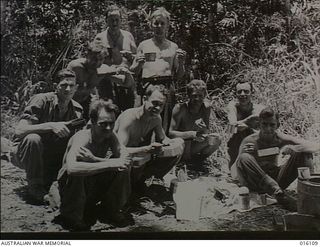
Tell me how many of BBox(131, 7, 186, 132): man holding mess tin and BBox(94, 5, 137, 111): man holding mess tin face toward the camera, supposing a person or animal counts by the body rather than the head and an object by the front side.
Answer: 2

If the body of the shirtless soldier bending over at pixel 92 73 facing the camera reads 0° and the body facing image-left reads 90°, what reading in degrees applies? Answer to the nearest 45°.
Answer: approximately 315°

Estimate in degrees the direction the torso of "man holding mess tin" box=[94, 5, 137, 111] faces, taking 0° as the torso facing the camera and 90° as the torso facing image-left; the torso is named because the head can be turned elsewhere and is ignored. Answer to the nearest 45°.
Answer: approximately 0°

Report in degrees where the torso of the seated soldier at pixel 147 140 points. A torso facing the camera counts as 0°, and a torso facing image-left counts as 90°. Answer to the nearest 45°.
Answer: approximately 315°

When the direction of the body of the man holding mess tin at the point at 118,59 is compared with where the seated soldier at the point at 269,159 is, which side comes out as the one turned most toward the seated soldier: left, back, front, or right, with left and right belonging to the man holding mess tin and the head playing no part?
left

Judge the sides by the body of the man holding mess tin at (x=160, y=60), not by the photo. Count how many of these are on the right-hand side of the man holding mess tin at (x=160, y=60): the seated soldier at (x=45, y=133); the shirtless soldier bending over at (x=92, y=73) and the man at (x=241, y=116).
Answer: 2

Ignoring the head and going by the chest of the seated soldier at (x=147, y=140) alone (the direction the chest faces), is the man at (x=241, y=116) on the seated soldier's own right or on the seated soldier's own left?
on the seated soldier's own left

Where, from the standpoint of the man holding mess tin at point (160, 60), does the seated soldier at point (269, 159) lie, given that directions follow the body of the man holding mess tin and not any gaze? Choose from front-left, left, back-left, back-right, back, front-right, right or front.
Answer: left

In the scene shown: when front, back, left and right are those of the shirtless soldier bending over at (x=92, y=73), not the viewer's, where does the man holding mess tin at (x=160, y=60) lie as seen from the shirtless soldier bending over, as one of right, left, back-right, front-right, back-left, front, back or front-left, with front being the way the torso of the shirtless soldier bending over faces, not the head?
front-left
